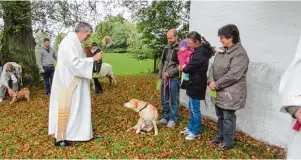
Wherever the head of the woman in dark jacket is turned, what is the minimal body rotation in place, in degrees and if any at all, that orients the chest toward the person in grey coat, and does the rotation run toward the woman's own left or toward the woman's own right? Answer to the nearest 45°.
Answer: approximately 135° to the woman's own left

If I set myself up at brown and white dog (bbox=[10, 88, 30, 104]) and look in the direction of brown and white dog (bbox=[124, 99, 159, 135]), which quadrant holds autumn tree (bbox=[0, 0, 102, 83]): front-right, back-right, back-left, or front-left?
back-left

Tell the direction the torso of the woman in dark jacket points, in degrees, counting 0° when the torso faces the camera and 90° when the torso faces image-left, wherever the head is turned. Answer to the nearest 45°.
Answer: approximately 90°

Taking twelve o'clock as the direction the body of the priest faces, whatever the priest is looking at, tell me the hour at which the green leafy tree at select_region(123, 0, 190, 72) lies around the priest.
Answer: The green leafy tree is roughly at 10 o'clock from the priest.

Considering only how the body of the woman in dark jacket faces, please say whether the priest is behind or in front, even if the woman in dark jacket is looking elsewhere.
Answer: in front

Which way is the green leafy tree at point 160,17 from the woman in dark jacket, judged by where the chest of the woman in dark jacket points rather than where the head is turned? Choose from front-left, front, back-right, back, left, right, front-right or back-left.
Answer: right

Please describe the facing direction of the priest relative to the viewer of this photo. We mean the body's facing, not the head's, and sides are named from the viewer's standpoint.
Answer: facing to the right of the viewer

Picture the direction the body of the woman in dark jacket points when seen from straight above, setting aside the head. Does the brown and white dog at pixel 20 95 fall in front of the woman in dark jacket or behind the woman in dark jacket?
in front

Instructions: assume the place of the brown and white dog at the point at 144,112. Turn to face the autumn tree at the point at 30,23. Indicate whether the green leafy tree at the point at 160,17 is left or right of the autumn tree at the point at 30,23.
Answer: right

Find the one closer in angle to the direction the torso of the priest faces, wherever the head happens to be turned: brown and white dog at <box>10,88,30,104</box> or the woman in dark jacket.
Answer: the woman in dark jacket

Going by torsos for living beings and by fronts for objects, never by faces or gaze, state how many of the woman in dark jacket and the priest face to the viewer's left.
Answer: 1

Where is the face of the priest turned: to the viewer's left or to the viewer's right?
to the viewer's right

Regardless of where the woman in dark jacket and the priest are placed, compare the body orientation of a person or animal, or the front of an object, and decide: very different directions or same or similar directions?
very different directions

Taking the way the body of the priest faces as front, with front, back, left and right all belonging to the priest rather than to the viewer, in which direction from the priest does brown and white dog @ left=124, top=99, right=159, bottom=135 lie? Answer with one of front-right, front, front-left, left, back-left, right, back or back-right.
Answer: front
